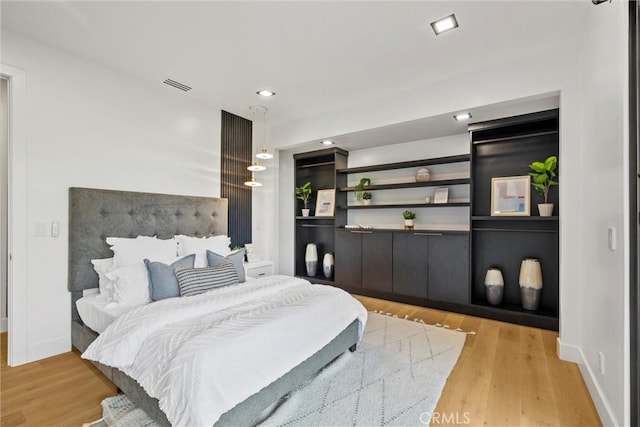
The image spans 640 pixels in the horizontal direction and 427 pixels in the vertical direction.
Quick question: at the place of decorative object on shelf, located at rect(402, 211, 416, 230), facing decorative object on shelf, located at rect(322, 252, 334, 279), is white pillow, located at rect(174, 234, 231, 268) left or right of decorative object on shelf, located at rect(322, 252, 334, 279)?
left

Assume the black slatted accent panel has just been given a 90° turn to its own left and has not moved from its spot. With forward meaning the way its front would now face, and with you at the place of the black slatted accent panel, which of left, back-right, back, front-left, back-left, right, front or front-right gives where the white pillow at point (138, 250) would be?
back

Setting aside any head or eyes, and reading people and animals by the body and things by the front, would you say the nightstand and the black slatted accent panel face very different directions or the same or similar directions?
same or similar directions

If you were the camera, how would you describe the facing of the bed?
facing the viewer and to the right of the viewer

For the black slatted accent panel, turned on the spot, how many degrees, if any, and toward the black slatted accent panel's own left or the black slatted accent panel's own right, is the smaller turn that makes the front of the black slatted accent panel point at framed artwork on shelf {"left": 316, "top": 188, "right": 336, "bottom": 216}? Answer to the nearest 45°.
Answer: approximately 45° to the black slatted accent panel's own left

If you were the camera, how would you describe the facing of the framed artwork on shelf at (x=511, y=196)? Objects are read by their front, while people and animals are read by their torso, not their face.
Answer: facing the viewer

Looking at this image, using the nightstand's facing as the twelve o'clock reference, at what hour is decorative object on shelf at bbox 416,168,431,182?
The decorative object on shelf is roughly at 11 o'clock from the nightstand.

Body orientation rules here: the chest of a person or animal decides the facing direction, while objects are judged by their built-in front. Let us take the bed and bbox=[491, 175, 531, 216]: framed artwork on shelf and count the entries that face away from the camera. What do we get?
0

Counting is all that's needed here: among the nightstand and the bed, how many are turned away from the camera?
0

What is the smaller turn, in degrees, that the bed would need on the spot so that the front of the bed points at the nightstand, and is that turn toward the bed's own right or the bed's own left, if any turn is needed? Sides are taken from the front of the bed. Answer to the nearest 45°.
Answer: approximately 90° to the bed's own left

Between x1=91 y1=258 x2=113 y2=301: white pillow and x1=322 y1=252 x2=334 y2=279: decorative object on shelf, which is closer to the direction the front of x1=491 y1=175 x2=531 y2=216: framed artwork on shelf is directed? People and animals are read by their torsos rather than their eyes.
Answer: the white pillow
